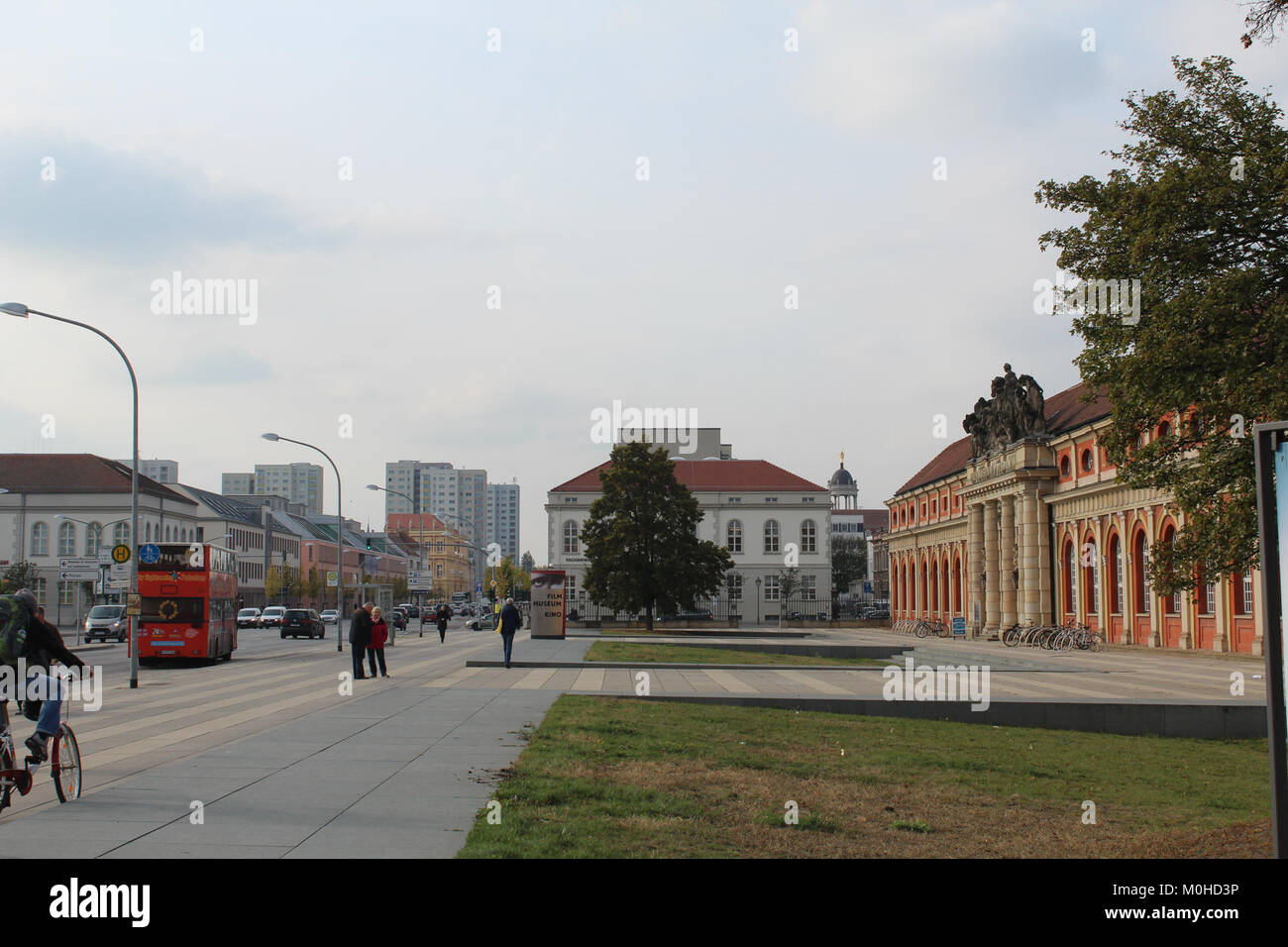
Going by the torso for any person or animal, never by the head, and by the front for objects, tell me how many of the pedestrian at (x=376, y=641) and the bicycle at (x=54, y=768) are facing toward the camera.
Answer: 1

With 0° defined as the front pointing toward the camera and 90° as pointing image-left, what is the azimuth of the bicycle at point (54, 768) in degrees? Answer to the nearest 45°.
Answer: approximately 225°

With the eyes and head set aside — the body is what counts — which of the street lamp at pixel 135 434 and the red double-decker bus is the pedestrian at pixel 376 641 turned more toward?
the street lamp

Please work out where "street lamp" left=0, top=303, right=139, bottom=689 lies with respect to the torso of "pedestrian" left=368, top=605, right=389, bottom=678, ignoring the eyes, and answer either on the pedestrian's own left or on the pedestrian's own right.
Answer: on the pedestrian's own right

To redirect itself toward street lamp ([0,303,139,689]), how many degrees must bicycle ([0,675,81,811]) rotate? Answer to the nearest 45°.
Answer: approximately 45° to its left
